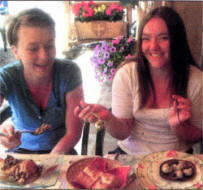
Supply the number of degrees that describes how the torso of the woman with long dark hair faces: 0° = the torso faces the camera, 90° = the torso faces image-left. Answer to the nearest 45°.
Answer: approximately 0°
